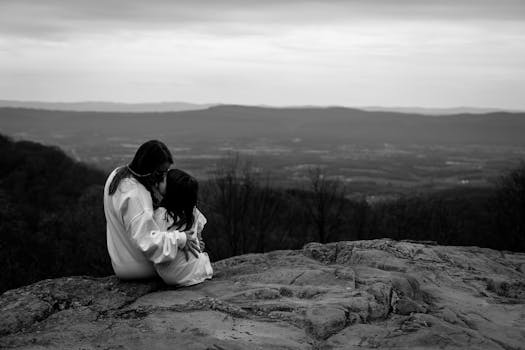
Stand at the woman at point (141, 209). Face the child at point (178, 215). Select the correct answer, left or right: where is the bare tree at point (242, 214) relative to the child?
left

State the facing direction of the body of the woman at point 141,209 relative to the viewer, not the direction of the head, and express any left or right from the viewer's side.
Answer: facing away from the viewer and to the right of the viewer

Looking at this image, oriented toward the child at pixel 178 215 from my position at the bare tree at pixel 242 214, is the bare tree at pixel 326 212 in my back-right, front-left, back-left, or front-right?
back-left

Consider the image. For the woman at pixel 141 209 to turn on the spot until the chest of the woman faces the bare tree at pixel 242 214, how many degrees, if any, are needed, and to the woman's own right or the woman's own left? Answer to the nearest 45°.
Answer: approximately 45° to the woman's own left

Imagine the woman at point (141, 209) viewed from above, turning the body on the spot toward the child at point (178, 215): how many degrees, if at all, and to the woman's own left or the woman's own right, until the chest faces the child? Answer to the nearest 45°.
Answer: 0° — they already face them

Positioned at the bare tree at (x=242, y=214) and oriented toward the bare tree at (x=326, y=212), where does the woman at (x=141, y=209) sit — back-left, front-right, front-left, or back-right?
back-right
